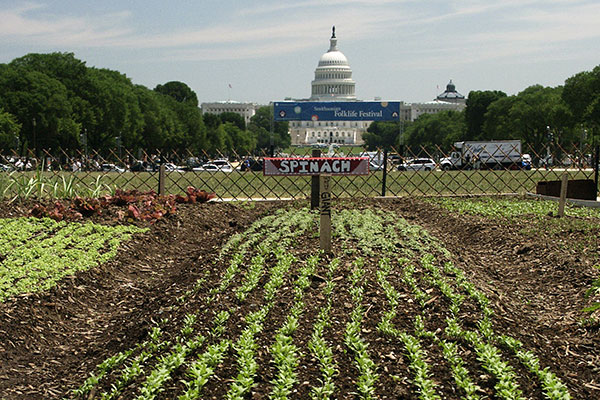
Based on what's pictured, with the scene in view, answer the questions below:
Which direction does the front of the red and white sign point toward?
toward the camera

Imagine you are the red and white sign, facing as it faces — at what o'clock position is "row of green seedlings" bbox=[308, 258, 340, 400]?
The row of green seedlings is roughly at 12 o'clock from the red and white sign.

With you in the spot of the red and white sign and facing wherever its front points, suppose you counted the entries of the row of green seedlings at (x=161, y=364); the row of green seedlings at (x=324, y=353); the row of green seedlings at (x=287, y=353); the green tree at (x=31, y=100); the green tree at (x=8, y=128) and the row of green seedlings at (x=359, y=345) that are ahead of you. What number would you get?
4

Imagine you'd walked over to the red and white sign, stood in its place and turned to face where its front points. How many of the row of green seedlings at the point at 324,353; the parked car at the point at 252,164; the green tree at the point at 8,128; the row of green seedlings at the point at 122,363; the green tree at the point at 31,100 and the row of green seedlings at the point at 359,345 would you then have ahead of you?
3

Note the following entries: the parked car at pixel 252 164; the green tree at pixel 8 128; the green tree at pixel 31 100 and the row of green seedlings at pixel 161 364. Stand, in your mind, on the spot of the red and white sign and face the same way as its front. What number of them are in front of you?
1

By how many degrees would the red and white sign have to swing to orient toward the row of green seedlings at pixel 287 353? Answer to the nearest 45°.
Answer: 0° — it already faces it

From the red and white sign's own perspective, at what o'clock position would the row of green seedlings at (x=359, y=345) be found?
The row of green seedlings is roughly at 12 o'clock from the red and white sign.

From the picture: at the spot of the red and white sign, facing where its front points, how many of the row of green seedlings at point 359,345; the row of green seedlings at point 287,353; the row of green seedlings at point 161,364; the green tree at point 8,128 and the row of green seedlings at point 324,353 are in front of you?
4

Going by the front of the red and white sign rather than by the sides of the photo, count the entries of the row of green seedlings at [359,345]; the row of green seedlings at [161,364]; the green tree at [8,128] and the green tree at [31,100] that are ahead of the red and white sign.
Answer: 2

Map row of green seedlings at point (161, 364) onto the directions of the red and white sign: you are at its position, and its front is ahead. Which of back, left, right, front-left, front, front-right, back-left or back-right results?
front

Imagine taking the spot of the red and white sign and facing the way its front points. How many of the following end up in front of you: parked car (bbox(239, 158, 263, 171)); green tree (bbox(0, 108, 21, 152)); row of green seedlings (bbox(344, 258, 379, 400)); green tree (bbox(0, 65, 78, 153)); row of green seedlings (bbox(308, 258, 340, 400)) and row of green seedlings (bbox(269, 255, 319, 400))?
3

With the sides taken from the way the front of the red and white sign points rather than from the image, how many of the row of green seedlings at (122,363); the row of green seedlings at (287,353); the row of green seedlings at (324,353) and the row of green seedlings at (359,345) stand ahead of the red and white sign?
4

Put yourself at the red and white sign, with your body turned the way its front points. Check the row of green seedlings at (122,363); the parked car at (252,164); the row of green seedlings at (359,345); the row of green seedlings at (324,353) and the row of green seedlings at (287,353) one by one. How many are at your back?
1

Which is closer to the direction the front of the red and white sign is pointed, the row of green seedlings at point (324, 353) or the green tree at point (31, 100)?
the row of green seedlings

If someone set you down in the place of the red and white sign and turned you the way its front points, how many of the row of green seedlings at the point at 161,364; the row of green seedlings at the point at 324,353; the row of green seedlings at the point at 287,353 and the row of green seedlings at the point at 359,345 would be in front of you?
4

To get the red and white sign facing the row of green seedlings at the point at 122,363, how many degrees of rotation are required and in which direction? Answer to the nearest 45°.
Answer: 0° — it already faces it

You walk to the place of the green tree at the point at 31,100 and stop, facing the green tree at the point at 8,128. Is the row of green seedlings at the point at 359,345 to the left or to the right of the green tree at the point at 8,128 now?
left
